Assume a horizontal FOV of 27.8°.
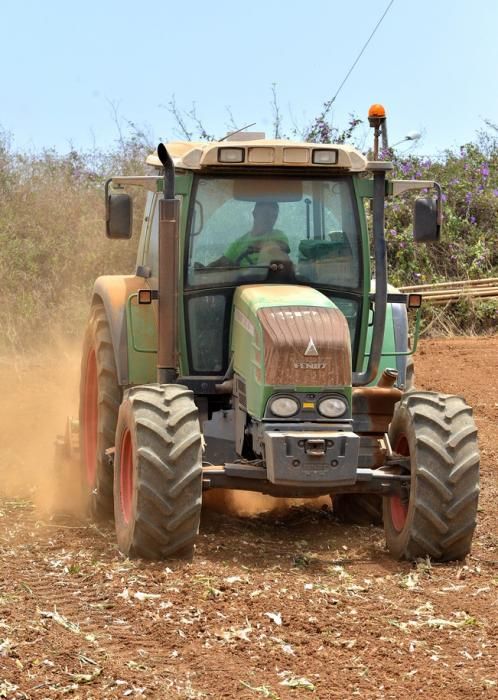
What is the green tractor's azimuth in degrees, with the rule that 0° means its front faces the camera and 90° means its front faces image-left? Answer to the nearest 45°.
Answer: approximately 0°
